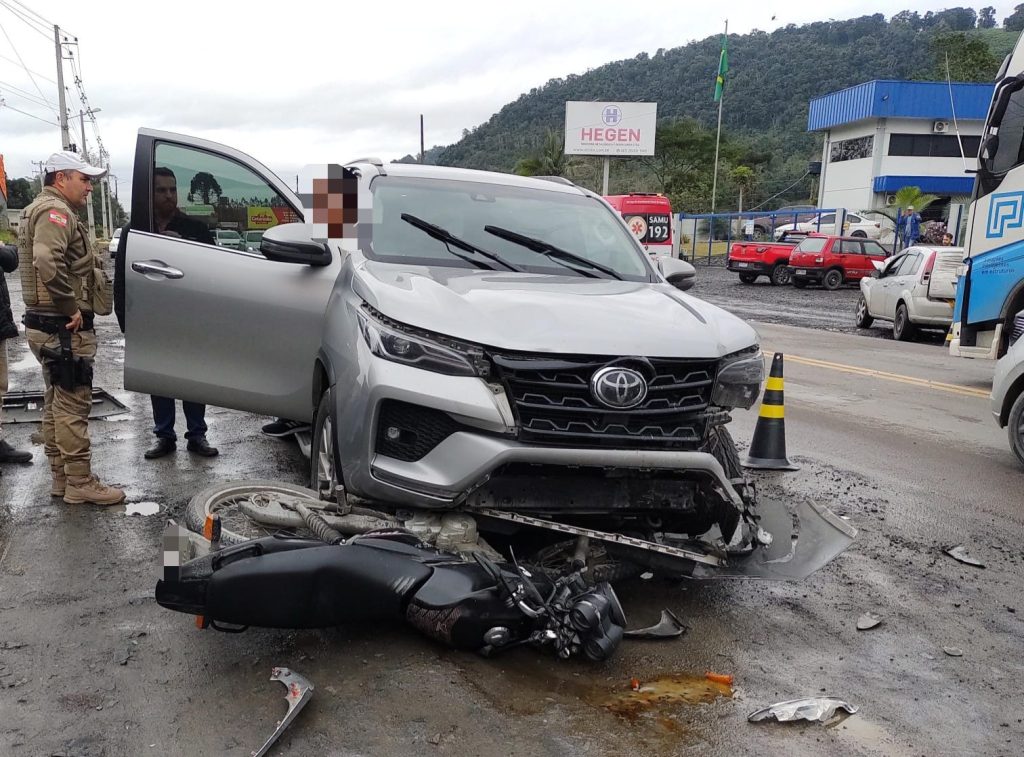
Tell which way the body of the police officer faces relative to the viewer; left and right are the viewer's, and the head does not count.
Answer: facing to the right of the viewer

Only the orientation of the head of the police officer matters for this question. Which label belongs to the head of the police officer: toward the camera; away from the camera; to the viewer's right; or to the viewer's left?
to the viewer's right

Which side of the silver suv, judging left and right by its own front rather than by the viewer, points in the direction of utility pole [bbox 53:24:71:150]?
back

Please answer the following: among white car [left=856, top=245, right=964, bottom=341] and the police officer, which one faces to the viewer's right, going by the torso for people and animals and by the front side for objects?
the police officer

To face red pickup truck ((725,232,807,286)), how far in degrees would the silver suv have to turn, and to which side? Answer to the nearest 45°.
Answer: approximately 90° to its left
